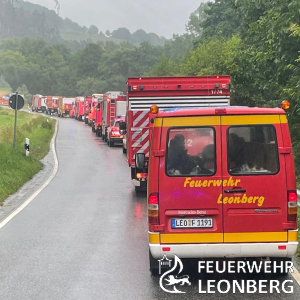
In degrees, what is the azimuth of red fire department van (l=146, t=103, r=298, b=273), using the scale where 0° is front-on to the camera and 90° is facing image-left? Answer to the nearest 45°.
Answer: approximately 180°

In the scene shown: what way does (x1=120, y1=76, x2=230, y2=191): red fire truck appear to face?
away from the camera

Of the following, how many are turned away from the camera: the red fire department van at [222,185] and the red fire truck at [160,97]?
2

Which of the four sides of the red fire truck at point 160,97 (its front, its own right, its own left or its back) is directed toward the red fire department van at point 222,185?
back
